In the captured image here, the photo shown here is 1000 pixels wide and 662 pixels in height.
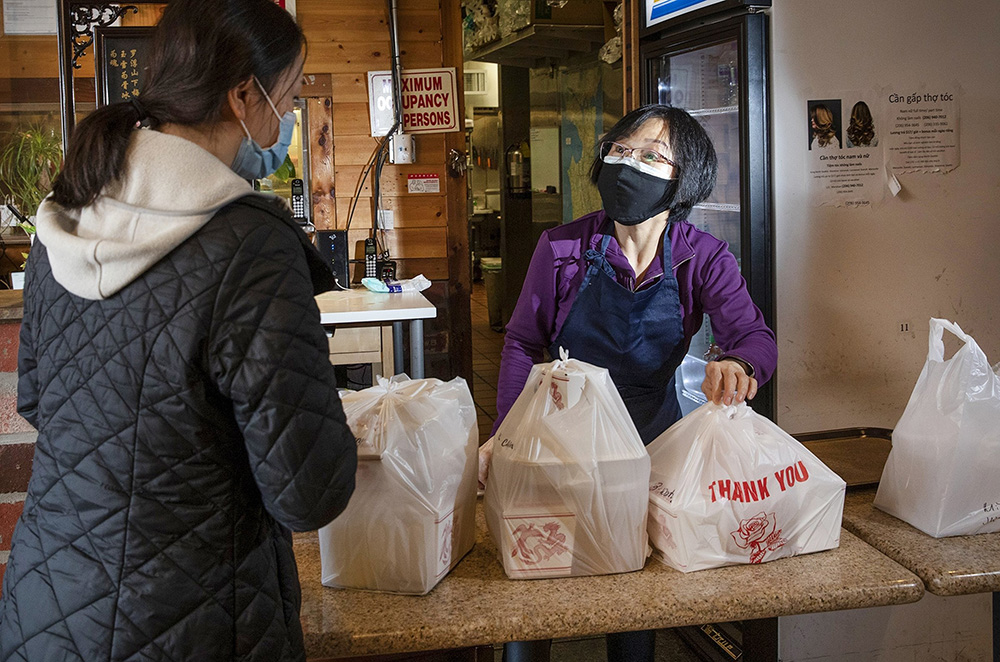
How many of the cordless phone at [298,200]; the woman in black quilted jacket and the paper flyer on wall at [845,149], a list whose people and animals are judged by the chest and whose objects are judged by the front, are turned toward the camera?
2

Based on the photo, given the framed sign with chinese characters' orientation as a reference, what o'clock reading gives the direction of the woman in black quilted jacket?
The woman in black quilted jacket is roughly at 12 o'clock from the framed sign with chinese characters.

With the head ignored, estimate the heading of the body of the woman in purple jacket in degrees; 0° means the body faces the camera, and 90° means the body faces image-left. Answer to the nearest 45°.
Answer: approximately 0°

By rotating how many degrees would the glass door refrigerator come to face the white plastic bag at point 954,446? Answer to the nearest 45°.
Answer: approximately 45° to its left

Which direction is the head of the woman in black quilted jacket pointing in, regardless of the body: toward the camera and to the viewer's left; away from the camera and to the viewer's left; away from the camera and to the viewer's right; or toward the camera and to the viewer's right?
away from the camera and to the viewer's right

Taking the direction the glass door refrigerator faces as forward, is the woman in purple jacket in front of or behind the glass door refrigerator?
in front

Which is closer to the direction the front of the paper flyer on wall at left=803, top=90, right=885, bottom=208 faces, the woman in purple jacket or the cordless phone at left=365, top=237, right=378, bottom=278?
the woman in purple jacket

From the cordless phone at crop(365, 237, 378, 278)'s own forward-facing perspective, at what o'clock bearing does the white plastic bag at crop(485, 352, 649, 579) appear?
The white plastic bag is roughly at 12 o'clock from the cordless phone.

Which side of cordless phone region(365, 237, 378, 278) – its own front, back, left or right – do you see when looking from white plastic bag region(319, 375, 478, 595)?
front

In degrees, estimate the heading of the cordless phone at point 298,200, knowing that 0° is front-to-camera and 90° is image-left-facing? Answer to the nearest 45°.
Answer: approximately 0°

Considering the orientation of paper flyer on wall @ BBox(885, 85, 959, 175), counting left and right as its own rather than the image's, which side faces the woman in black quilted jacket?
front
